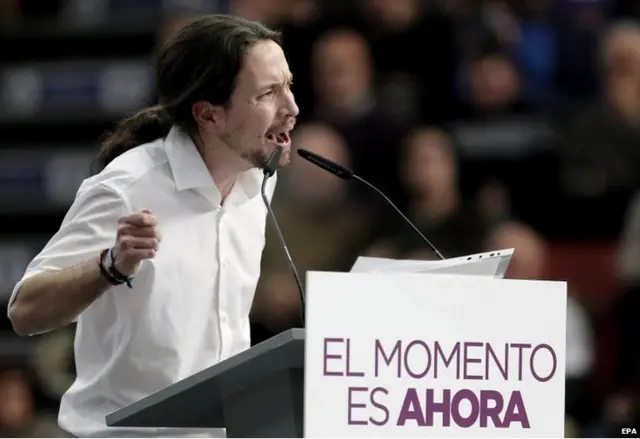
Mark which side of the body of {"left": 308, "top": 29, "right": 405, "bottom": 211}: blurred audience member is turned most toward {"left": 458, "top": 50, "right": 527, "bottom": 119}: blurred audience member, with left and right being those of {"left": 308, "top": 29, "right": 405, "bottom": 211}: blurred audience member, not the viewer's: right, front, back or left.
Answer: left

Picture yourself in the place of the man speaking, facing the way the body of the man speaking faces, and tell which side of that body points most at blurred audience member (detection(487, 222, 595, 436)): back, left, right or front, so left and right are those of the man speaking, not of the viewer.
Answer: left

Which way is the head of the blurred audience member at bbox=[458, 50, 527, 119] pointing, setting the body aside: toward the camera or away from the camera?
toward the camera

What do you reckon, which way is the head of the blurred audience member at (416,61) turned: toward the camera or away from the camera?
toward the camera

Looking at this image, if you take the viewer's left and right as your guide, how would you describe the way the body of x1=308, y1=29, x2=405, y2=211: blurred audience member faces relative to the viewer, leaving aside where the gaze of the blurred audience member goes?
facing the viewer

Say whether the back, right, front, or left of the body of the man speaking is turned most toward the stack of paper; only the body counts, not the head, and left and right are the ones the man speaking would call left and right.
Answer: front

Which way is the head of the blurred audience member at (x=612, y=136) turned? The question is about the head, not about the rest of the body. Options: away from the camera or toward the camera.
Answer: toward the camera

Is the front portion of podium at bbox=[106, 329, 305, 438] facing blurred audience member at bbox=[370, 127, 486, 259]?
no

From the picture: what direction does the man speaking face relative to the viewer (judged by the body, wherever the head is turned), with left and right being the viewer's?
facing the viewer and to the right of the viewer

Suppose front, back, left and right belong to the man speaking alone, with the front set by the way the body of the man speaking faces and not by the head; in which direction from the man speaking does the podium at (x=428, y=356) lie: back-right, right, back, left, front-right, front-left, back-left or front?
front

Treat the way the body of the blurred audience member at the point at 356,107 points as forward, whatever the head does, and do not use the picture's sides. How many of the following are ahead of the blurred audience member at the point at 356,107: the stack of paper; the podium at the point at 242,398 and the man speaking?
3

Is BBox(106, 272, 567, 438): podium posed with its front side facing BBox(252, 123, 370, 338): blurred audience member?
no
